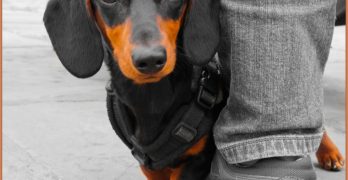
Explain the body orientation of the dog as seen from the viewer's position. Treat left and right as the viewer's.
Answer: facing the viewer and to the left of the viewer
